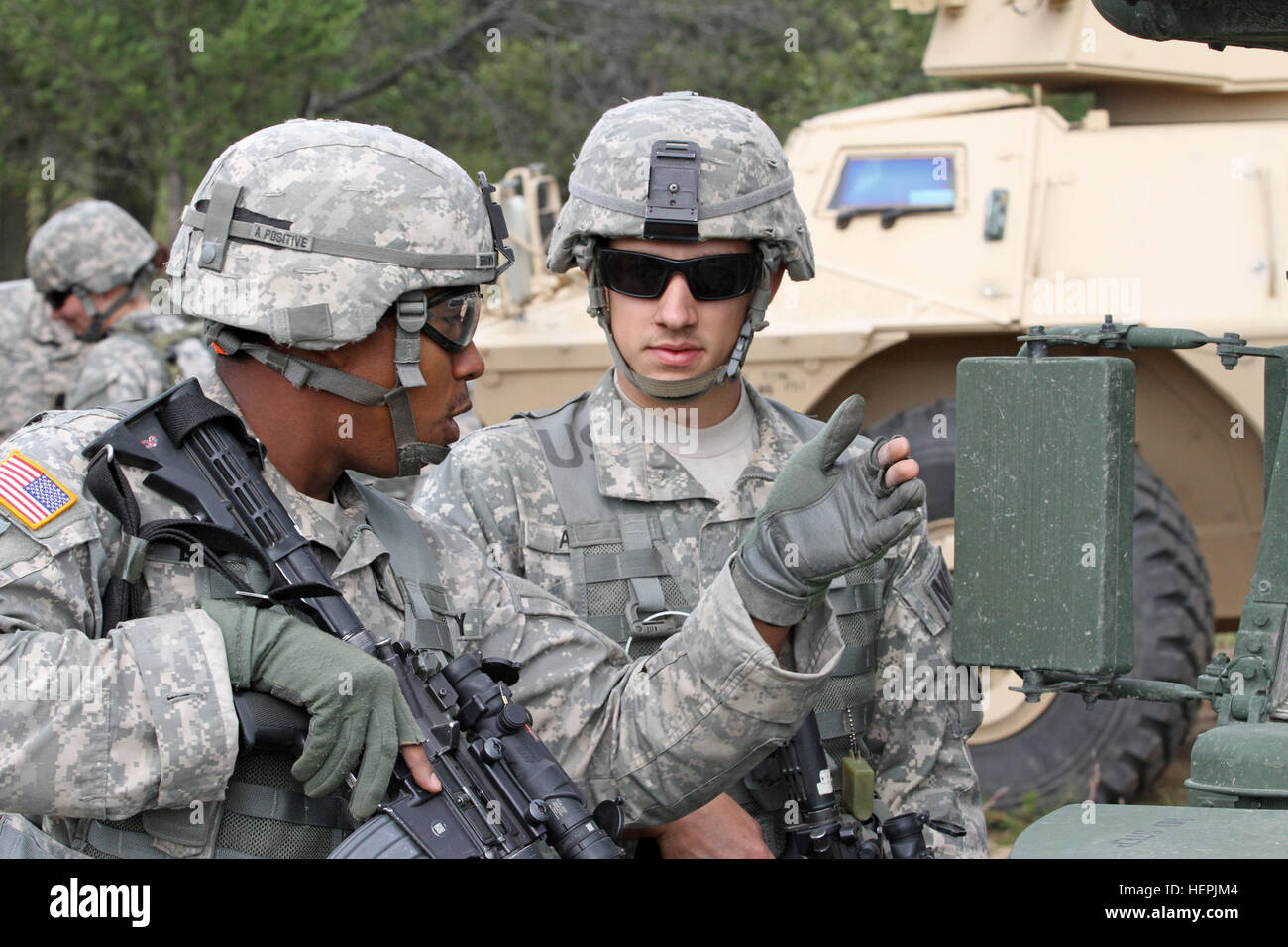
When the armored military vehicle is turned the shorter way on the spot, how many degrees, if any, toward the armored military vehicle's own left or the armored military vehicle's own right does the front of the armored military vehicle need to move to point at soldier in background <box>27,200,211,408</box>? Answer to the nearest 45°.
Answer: approximately 45° to the armored military vehicle's own right

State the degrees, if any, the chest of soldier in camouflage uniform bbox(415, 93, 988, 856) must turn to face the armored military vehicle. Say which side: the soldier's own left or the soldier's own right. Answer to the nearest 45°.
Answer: approximately 180°

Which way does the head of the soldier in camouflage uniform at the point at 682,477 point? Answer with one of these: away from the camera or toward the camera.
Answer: toward the camera

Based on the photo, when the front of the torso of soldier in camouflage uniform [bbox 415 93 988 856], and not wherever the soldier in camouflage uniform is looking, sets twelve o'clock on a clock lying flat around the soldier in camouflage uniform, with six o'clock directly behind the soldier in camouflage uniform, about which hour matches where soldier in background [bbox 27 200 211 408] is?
The soldier in background is roughly at 5 o'clock from the soldier in camouflage uniform.

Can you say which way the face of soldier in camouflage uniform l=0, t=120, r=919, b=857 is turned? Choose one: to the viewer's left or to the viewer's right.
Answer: to the viewer's right

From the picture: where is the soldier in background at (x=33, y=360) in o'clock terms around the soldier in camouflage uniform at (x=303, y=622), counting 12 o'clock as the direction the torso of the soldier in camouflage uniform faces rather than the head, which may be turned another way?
The soldier in background is roughly at 7 o'clock from the soldier in camouflage uniform.

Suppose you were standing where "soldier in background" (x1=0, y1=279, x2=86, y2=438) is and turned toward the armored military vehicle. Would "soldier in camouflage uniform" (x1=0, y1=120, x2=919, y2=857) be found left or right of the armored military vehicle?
right

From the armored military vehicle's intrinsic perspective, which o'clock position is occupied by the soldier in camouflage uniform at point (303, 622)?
The soldier in camouflage uniform is roughly at 11 o'clock from the armored military vehicle.

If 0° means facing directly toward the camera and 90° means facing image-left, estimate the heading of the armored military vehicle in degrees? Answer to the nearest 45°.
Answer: approximately 45°

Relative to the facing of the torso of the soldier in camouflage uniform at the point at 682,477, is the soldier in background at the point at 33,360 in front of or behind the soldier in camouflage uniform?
behind

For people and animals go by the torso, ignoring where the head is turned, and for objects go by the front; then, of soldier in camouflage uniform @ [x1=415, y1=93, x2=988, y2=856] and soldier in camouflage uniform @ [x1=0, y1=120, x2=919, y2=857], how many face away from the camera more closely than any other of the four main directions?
0

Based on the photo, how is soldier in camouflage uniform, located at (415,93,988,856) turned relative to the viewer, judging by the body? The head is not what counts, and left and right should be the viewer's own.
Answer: facing the viewer

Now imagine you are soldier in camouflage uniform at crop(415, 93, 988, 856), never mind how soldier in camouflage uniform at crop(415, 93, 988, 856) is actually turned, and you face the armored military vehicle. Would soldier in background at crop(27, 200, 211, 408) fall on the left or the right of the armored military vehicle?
left

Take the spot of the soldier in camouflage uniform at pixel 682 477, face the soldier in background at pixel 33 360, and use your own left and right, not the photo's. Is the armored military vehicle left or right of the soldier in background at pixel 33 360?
right
